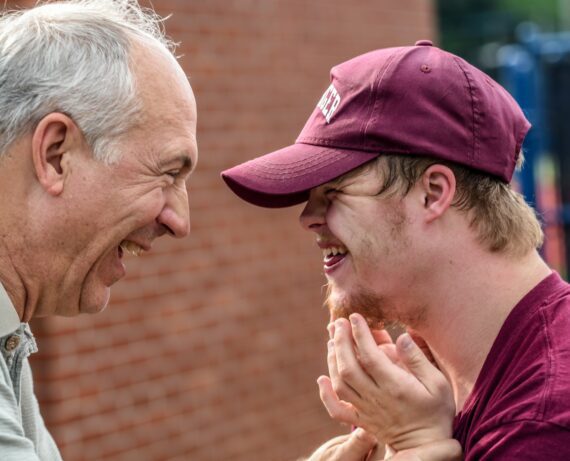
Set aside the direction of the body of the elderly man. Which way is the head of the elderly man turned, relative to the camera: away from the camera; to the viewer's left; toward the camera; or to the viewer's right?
to the viewer's right

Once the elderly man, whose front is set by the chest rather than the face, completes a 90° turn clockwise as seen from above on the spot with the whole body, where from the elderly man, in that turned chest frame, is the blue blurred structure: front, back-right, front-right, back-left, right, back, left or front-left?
back-left

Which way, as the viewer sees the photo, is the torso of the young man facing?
to the viewer's left

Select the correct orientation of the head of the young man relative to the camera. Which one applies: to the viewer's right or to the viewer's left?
to the viewer's left

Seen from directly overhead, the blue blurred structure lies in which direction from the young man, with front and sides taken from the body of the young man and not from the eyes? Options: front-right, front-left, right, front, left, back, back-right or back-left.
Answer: right

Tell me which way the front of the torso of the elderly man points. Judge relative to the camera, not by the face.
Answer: to the viewer's right
